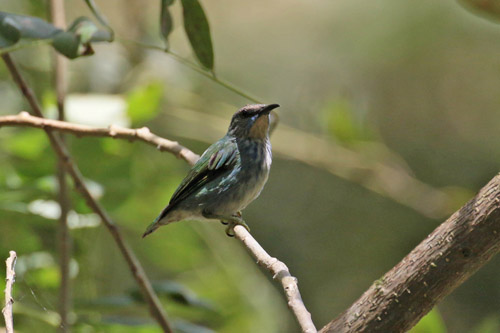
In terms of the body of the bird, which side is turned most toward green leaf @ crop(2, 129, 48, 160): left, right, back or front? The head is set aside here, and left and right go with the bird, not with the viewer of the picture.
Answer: back

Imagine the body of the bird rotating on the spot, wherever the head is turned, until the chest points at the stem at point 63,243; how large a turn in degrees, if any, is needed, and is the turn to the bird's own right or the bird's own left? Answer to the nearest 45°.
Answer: approximately 135° to the bird's own right

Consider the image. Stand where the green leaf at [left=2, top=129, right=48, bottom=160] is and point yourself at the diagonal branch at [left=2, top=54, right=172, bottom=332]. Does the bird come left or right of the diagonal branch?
left

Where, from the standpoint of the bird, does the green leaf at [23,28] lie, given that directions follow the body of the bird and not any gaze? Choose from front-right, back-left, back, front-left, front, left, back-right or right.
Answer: back-right

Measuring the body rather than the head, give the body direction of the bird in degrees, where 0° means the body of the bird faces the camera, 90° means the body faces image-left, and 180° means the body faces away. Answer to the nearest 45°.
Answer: approximately 270°
